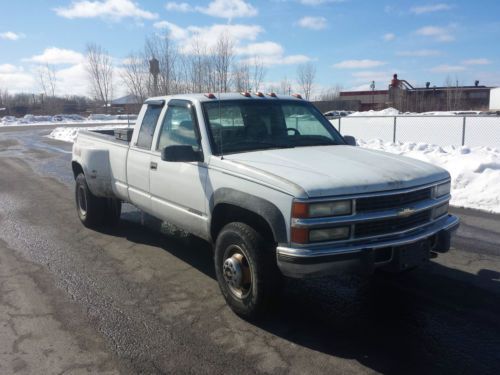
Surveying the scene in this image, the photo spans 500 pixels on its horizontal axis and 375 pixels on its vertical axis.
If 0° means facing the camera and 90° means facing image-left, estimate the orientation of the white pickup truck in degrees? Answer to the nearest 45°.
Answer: approximately 315°

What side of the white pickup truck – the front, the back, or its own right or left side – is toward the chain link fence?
left

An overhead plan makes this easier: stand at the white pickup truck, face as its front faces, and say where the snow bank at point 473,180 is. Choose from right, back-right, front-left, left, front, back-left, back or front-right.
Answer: left
